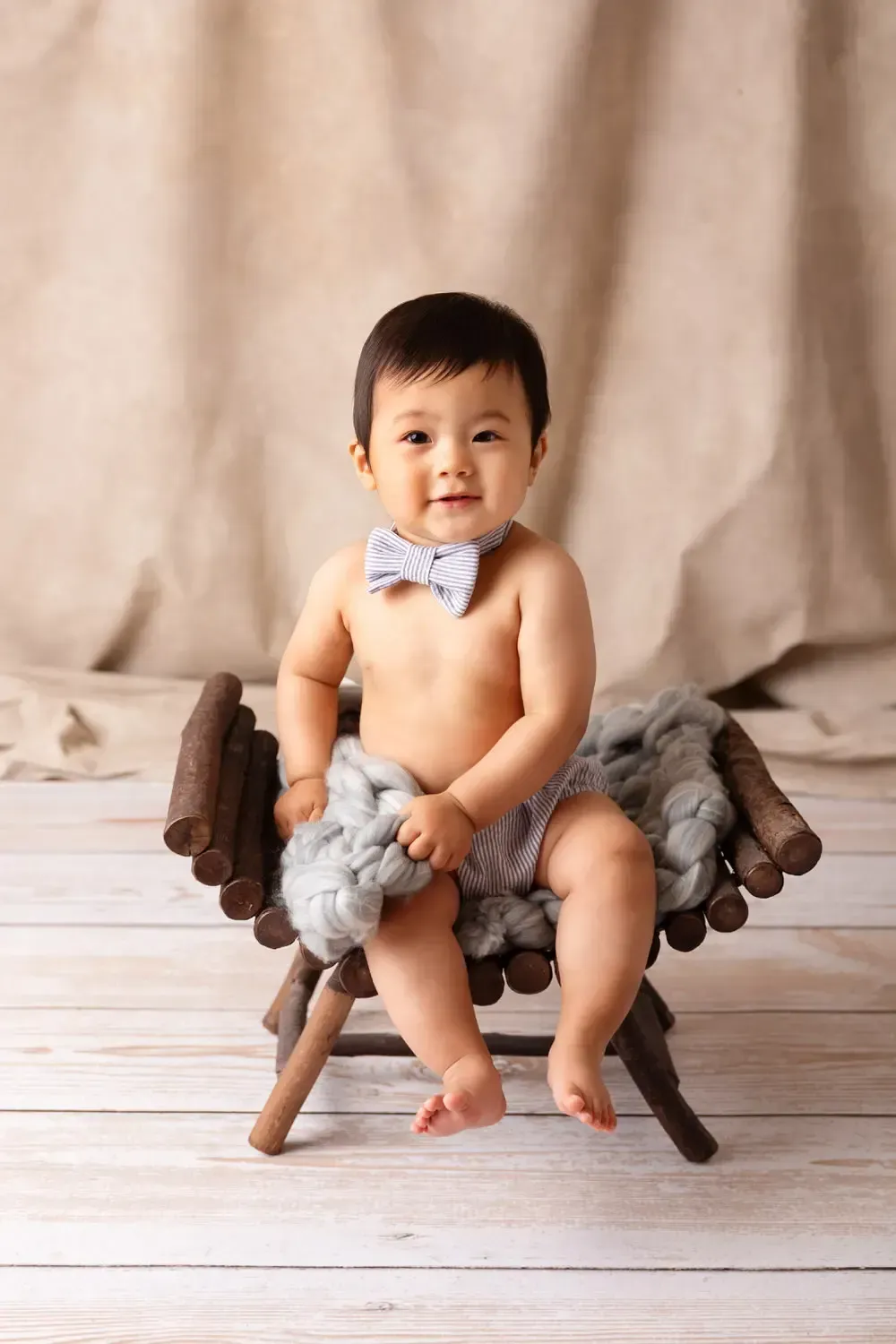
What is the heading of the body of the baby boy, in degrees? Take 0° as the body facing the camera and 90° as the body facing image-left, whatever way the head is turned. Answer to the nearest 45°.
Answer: approximately 0°
